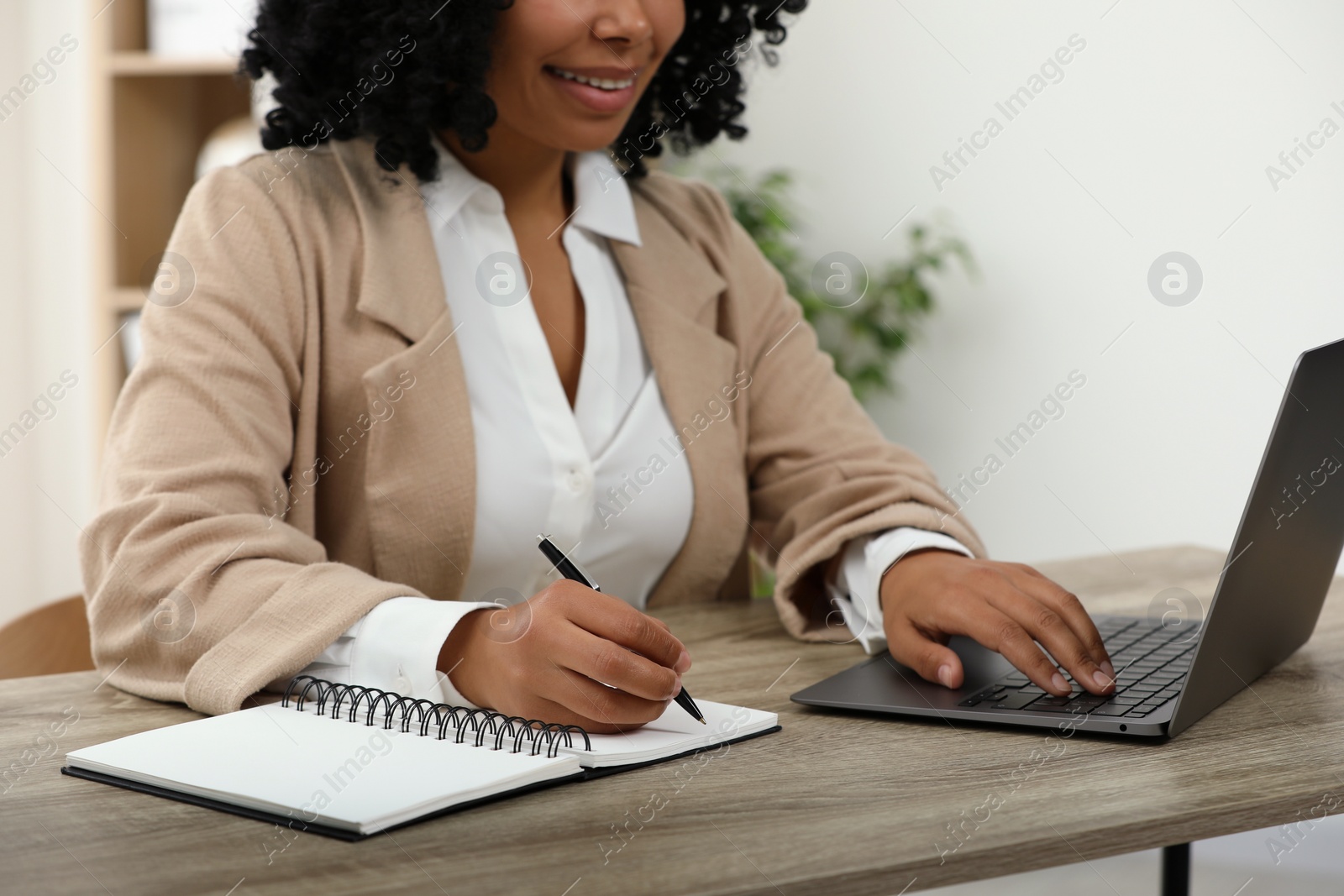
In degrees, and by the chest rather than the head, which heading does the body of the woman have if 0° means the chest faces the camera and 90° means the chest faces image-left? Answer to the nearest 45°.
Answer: approximately 315°

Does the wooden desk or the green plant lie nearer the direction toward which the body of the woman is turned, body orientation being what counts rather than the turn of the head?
the wooden desk

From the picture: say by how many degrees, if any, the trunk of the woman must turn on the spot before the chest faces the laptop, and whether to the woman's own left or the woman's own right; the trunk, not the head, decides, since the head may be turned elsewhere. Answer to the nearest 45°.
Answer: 0° — they already face it

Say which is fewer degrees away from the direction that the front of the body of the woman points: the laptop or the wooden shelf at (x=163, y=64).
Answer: the laptop
